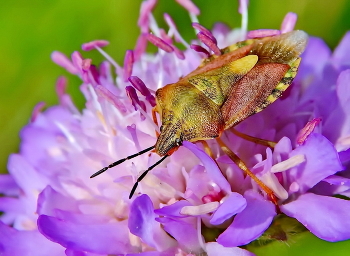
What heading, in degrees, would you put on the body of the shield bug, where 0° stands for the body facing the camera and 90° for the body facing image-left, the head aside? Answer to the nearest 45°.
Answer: approximately 45°
